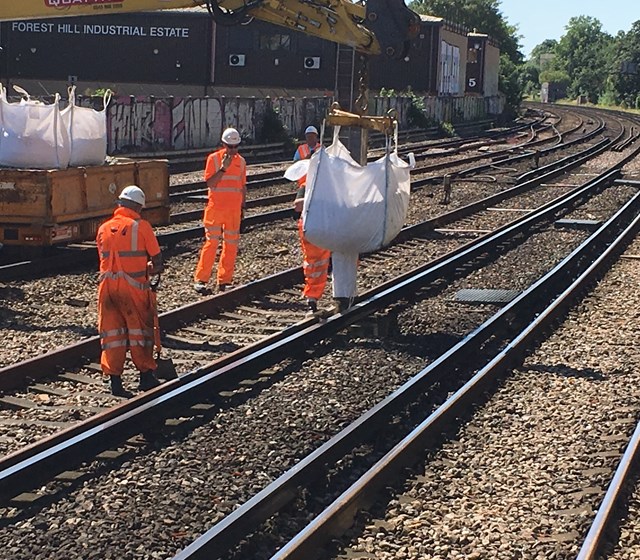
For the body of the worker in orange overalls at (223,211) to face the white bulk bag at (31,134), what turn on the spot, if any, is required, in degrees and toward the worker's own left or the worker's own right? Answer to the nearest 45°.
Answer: approximately 135° to the worker's own right

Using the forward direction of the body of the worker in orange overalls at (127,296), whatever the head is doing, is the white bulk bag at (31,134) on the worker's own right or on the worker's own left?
on the worker's own left

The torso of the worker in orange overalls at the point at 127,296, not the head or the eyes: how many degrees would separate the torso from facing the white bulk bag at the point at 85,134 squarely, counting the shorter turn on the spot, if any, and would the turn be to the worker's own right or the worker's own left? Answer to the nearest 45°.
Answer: approximately 45° to the worker's own left

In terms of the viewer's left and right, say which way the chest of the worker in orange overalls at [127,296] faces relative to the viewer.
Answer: facing away from the viewer and to the right of the viewer

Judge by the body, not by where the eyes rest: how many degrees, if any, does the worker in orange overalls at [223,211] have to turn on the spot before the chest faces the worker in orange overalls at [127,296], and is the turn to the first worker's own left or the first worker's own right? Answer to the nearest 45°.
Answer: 0° — they already face them

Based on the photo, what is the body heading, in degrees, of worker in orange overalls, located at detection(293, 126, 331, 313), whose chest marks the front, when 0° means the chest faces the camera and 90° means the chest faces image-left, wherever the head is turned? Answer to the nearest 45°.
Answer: approximately 315°

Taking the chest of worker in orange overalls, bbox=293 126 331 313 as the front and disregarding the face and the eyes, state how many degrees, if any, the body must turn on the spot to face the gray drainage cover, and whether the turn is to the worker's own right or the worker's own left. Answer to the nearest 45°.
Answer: approximately 90° to the worker's own left

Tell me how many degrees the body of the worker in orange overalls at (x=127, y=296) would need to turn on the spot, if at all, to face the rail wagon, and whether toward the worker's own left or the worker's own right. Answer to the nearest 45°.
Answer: approximately 45° to the worker's own left

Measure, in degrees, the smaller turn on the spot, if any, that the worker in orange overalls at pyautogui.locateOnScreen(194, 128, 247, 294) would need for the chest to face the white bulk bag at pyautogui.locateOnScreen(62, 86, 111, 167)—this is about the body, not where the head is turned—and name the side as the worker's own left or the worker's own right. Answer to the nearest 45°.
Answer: approximately 135° to the worker's own right

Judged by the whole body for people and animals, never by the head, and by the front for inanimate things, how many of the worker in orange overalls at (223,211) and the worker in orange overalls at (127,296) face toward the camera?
1
